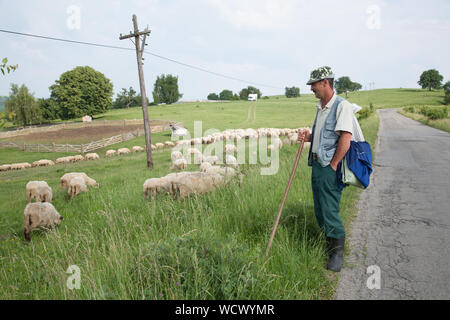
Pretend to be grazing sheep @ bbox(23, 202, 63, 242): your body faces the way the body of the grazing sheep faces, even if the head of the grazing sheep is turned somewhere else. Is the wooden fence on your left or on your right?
on your left

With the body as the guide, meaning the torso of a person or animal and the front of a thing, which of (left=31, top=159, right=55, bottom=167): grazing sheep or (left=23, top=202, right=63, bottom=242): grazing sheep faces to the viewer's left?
(left=31, top=159, right=55, bottom=167): grazing sheep

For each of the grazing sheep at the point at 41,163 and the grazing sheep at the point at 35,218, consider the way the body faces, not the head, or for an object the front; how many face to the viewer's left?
1

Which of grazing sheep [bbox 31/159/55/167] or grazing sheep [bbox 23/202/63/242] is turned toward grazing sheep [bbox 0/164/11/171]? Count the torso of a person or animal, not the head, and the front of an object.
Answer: grazing sheep [bbox 31/159/55/167]

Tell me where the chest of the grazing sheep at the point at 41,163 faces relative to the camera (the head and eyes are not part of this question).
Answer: to the viewer's left
